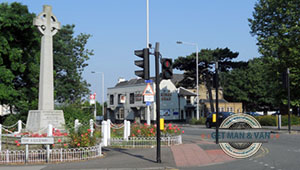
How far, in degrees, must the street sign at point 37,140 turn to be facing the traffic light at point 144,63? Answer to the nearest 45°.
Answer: approximately 90° to its left

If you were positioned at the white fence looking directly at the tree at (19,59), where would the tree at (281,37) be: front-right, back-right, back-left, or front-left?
front-right

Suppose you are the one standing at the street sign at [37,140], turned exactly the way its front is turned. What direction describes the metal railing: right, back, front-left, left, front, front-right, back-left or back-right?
back-left

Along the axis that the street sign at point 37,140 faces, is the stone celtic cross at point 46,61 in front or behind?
behind

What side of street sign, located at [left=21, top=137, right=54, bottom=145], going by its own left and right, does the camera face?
front

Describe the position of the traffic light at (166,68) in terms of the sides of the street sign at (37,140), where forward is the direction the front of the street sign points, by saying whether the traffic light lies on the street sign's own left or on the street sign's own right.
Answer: on the street sign's own left

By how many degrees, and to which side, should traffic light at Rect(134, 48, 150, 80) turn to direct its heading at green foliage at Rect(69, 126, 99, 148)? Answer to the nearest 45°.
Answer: approximately 45° to its right

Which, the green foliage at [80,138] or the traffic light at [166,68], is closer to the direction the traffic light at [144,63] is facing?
the green foliage

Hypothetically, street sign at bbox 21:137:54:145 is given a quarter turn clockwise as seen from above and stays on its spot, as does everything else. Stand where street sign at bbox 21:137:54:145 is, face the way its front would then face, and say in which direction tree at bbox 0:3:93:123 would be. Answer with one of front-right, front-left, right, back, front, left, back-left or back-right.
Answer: right

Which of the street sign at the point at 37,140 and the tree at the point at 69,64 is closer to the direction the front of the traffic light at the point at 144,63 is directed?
the street sign
